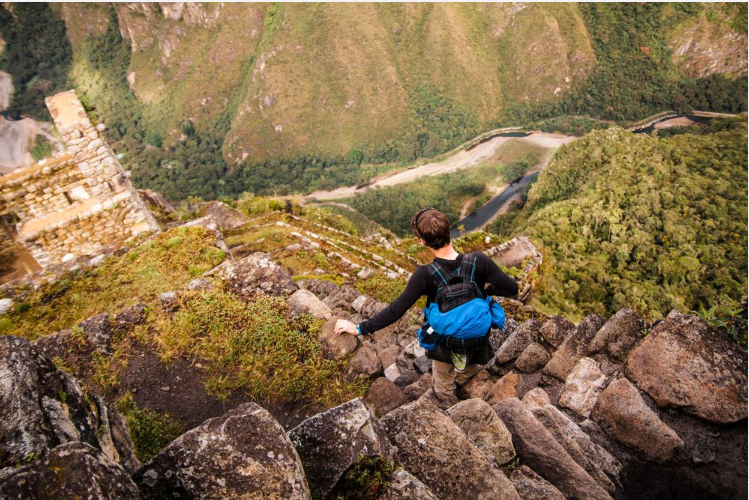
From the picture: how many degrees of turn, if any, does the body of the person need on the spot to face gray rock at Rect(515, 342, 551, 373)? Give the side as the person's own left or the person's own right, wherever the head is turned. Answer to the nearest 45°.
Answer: approximately 45° to the person's own right

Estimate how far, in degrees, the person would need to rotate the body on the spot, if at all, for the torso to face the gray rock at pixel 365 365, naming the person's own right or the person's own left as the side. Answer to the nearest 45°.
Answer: approximately 45° to the person's own left

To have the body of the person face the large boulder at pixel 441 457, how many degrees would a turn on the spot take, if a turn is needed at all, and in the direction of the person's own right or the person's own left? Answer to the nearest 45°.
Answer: approximately 180°

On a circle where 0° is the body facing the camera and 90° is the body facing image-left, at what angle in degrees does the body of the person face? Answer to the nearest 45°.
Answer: approximately 180°

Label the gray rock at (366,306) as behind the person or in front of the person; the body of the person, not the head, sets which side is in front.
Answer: in front

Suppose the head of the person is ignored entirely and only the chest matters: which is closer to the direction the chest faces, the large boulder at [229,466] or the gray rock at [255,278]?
the gray rock

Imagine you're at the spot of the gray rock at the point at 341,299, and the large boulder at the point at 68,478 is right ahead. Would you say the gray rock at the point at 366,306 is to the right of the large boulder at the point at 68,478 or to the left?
left

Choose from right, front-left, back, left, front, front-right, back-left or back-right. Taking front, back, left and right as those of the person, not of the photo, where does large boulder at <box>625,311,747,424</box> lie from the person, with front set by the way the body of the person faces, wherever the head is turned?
right

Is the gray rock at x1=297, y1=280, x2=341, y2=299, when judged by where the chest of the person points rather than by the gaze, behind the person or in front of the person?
in front

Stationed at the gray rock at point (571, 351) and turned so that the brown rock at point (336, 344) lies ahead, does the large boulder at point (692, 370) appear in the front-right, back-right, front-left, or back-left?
back-left
